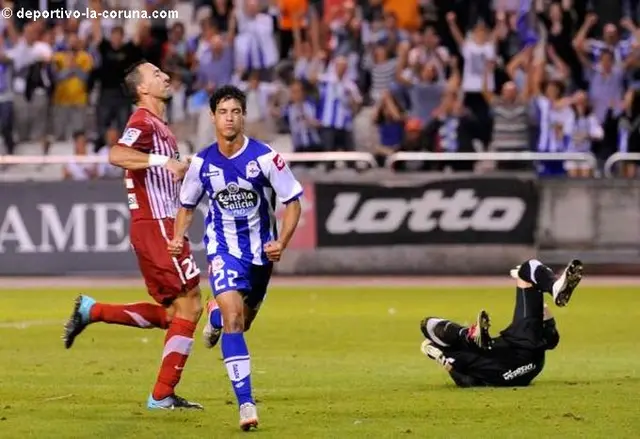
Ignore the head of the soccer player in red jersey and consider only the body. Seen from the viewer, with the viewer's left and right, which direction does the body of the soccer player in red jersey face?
facing to the right of the viewer

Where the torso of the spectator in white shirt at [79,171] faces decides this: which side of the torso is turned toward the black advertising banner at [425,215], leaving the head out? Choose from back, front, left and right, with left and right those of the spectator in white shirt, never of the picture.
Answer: left

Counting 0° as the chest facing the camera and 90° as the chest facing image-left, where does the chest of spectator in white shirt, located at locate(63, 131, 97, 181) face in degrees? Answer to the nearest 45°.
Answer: approximately 0°

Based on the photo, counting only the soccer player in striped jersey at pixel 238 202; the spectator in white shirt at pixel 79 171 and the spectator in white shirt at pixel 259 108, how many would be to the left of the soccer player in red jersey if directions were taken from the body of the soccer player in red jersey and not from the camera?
2

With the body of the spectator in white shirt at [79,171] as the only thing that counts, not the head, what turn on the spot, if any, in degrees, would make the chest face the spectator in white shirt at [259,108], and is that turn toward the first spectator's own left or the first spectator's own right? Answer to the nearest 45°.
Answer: approximately 90° to the first spectator's own left

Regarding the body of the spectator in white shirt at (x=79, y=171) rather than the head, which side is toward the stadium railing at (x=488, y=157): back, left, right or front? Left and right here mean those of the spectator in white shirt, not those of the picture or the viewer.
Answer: left

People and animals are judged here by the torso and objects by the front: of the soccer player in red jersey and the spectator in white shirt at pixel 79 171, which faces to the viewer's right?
the soccer player in red jersey

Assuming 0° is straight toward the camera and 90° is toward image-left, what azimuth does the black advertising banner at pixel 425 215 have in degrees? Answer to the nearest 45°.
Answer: approximately 0°
